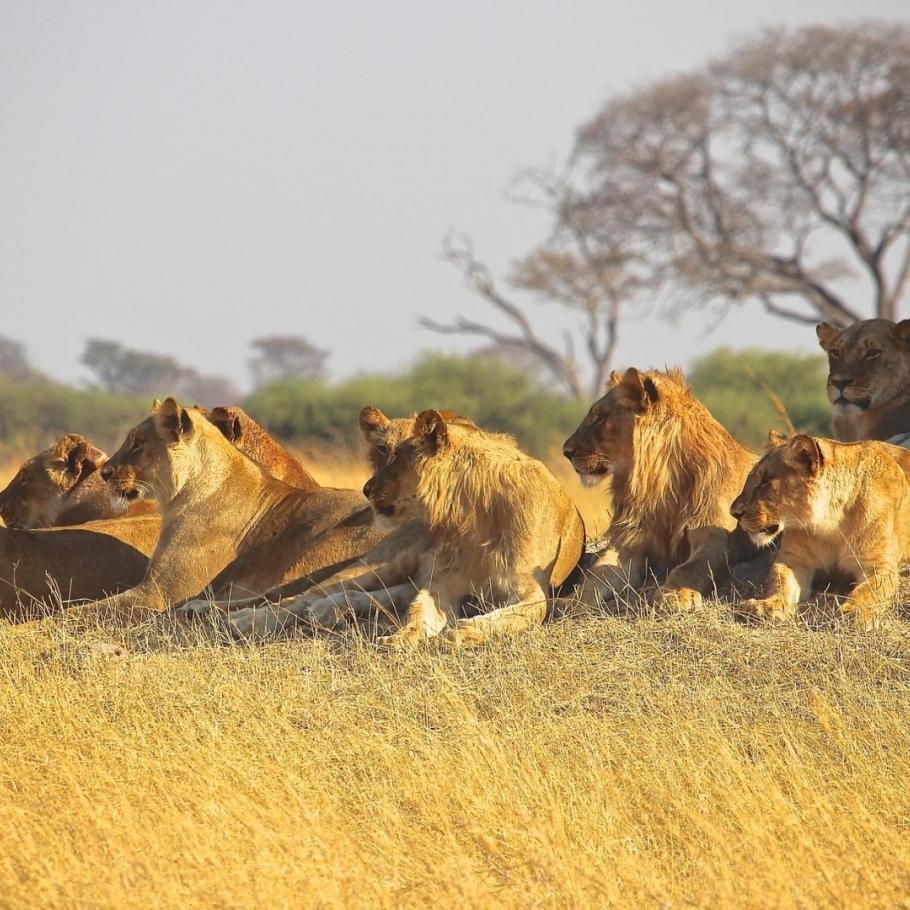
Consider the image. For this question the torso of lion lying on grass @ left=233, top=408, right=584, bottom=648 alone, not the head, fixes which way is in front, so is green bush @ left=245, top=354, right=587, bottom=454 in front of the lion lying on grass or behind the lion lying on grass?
behind

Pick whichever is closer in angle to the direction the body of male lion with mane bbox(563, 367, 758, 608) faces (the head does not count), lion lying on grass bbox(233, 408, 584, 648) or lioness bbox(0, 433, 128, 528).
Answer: the lion lying on grass

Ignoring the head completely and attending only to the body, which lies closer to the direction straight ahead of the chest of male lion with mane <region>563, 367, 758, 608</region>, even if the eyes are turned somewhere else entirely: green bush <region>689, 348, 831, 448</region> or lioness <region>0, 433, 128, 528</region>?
the lioness

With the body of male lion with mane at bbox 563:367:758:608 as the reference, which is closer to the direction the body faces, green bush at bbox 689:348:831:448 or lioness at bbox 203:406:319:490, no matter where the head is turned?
the lioness

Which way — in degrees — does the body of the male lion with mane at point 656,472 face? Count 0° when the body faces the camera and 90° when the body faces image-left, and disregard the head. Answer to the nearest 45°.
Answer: approximately 45°

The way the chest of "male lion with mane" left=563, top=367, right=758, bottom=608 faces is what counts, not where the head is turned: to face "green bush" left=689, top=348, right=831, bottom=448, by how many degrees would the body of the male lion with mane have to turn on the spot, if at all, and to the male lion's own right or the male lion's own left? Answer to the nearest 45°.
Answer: approximately 135° to the male lion's own right

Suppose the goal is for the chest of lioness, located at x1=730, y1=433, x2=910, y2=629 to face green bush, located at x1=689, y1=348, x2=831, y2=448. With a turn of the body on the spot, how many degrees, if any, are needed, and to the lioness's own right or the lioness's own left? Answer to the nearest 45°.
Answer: approximately 135° to the lioness's own right

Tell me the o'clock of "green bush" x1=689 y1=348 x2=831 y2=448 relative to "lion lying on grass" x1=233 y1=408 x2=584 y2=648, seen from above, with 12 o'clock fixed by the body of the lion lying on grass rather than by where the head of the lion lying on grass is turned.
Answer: The green bush is roughly at 5 o'clock from the lion lying on grass.
